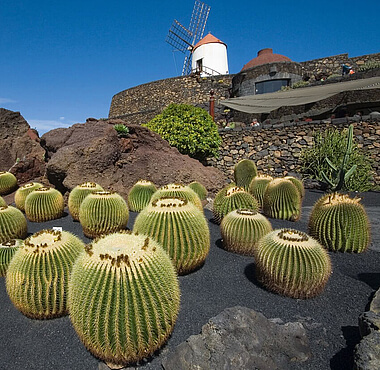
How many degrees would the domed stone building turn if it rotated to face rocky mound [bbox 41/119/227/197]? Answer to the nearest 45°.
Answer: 0° — it already faces it

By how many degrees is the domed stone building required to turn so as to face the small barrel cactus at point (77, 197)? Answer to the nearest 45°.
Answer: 0° — it already faces it

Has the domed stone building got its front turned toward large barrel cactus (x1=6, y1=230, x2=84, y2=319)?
yes

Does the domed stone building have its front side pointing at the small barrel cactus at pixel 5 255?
yes

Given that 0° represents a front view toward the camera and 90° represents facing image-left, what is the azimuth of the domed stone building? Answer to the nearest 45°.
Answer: approximately 0°

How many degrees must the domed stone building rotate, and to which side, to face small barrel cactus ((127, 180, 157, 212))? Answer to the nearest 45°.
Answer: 0° — it already faces it

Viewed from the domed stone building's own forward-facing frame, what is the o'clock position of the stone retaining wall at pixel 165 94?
The stone retaining wall is roughly at 4 o'clock from the domed stone building.
